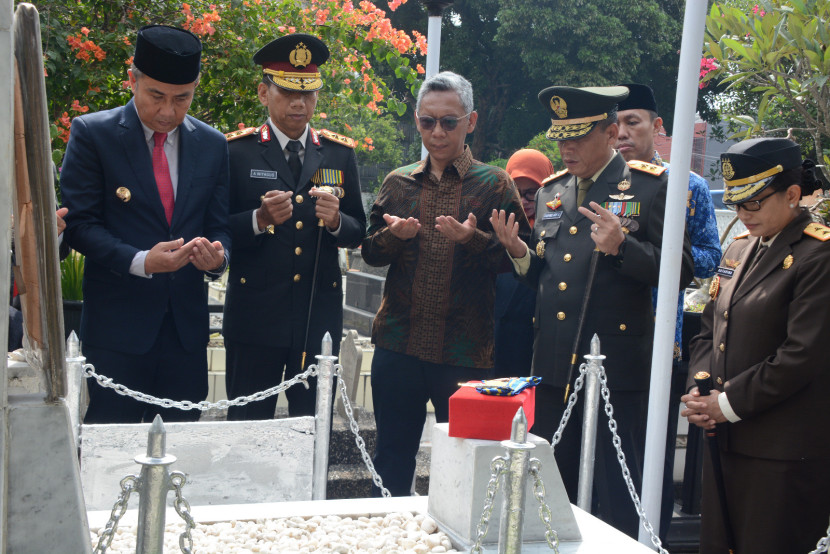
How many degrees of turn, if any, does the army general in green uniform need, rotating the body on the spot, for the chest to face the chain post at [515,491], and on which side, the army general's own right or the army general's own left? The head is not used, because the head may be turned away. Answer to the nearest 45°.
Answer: approximately 45° to the army general's own left

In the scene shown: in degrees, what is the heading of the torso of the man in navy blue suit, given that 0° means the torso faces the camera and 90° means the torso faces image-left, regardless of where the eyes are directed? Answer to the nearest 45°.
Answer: approximately 315°

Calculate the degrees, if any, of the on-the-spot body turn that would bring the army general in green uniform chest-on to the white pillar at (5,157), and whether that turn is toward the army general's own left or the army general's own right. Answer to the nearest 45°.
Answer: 0° — they already face it
